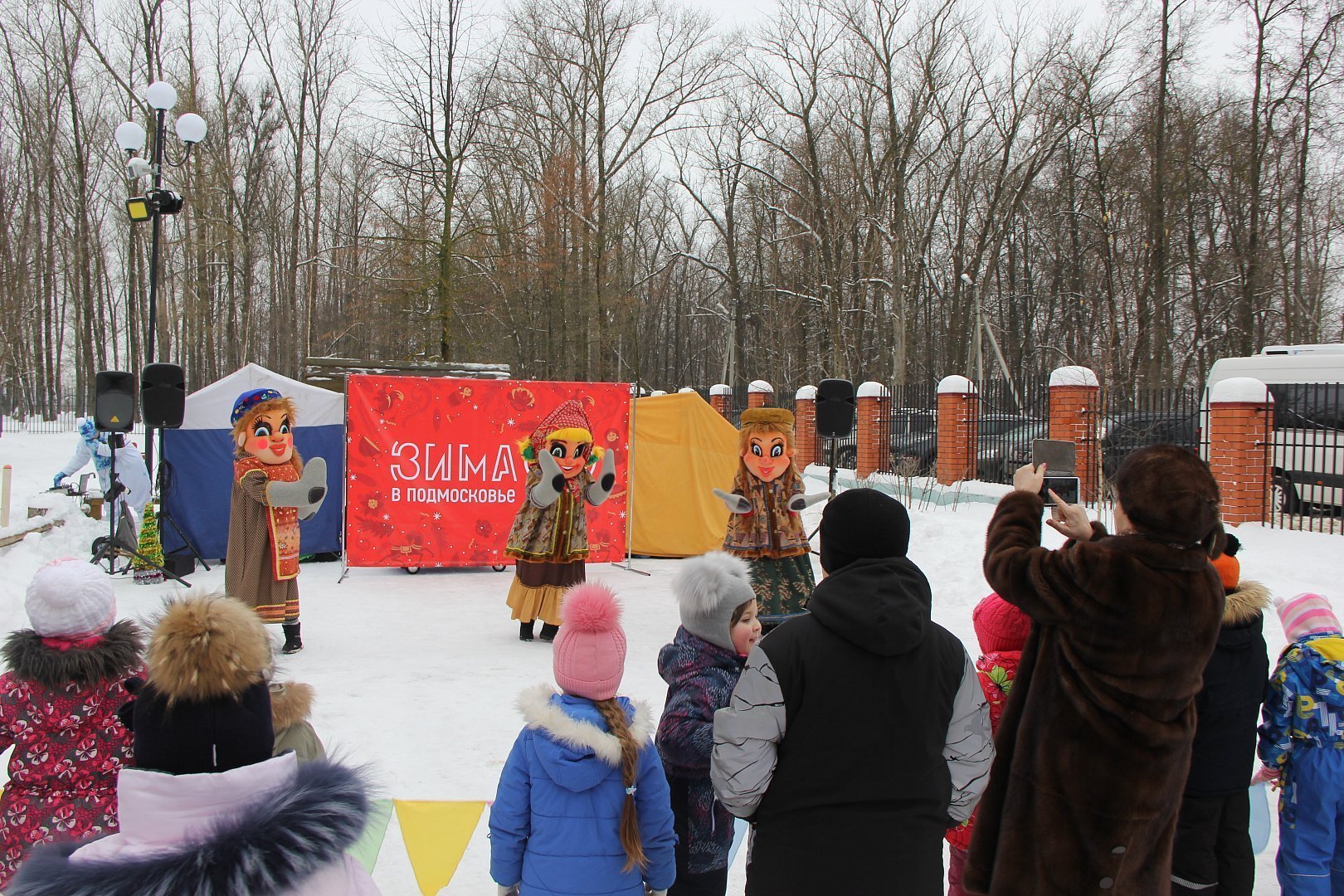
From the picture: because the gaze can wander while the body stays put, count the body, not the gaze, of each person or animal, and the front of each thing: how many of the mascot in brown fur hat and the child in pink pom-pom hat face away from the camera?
1

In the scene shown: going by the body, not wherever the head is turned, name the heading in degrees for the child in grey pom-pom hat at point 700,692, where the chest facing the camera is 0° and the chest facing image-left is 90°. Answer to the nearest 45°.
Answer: approximately 270°

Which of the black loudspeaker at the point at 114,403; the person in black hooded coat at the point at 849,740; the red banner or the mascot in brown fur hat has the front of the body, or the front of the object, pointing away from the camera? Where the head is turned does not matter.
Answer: the person in black hooded coat

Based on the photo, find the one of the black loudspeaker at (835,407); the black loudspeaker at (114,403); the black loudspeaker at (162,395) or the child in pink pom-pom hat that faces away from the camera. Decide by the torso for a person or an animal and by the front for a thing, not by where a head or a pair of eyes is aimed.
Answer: the child in pink pom-pom hat

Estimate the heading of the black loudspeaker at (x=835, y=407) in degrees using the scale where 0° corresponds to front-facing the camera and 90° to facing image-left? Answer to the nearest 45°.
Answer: approximately 0°

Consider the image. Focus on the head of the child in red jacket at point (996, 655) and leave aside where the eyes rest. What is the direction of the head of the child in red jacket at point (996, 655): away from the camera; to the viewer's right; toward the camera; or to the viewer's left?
away from the camera

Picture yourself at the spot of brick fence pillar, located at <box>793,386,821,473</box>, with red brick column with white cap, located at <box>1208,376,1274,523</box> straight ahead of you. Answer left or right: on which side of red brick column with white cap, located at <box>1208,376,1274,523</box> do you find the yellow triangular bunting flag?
right

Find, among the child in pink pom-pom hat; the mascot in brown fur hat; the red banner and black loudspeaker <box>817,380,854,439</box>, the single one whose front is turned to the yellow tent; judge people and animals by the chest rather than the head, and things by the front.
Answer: the child in pink pom-pom hat

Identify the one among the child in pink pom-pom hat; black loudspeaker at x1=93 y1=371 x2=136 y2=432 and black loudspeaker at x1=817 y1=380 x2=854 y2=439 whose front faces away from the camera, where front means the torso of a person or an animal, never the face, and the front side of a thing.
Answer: the child in pink pom-pom hat

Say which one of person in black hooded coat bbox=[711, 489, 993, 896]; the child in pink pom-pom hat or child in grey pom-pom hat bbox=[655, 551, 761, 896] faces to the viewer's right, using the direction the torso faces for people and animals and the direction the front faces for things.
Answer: the child in grey pom-pom hat

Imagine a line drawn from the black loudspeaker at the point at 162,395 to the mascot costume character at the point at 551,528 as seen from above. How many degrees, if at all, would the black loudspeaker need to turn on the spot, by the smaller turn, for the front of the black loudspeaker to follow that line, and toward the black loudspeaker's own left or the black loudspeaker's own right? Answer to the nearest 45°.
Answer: approximately 45° to the black loudspeaker's own left
